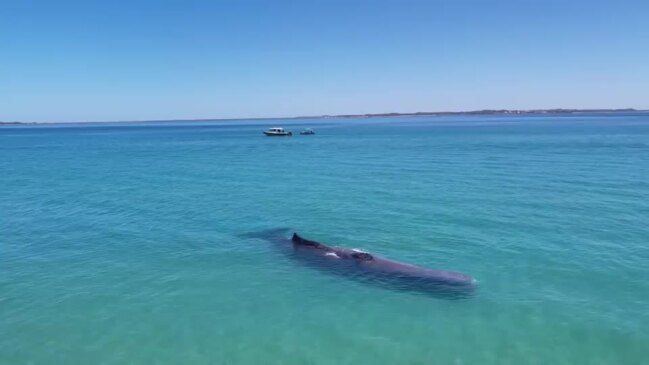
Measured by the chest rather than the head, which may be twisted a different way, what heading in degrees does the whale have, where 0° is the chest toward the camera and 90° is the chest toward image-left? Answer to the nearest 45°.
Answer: approximately 315°
